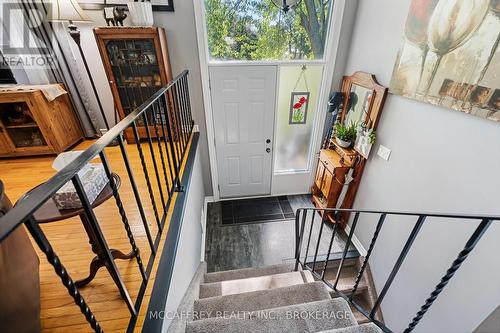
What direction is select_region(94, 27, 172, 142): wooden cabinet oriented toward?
toward the camera

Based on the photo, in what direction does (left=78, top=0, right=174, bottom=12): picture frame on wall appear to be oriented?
toward the camera

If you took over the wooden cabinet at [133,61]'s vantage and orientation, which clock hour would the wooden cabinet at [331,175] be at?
the wooden cabinet at [331,175] is roughly at 10 o'clock from the wooden cabinet at [133,61].

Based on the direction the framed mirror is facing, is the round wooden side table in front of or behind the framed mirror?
in front

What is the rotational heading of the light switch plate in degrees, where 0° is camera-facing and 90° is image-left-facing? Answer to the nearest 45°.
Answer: approximately 45°

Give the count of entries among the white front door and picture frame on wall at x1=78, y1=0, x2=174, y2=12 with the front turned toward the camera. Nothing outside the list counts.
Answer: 2

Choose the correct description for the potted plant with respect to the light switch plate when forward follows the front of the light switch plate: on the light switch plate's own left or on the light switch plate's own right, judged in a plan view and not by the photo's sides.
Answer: on the light switch plate's own right

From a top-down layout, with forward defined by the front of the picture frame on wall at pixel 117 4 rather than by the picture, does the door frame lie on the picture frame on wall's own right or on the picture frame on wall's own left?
on the picture frame on wall's own left

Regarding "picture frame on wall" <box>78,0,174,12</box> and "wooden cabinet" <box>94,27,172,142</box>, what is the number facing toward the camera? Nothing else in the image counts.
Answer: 2

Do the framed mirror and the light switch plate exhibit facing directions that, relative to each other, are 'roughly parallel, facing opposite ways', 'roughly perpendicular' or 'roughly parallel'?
roughly parallel

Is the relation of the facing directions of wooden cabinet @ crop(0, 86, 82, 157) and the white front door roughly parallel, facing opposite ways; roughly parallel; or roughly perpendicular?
roughly parallel

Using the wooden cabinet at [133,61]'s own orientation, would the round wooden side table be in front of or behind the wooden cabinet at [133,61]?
in front

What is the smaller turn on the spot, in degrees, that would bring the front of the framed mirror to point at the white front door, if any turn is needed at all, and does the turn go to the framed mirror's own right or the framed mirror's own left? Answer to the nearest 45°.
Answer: approximately 45° to the framed mirror's own right
